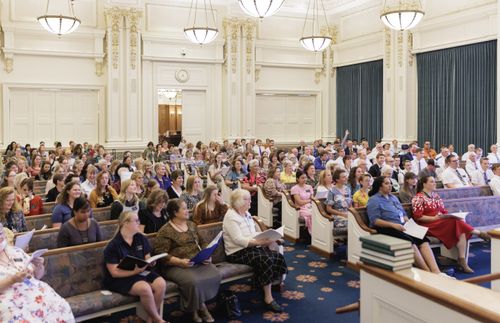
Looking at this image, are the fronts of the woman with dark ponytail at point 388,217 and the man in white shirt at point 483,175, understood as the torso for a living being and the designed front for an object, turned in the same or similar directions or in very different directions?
same or similar directions

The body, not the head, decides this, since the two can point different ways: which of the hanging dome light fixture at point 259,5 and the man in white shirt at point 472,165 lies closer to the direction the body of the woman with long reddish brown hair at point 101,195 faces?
the man in white shirt

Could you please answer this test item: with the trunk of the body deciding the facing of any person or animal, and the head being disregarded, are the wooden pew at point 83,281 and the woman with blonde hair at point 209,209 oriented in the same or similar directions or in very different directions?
same or similar directions

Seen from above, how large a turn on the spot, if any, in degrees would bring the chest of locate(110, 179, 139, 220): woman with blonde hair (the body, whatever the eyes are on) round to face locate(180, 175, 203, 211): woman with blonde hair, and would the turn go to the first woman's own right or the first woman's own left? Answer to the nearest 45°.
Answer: approximately 90° to the first woman's own left

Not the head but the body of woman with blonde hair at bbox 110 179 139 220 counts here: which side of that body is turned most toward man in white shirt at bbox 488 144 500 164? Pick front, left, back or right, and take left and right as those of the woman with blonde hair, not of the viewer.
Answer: left

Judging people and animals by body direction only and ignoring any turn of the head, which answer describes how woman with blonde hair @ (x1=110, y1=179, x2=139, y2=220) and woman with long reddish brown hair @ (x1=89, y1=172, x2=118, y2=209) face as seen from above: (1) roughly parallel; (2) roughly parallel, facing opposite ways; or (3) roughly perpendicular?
roughly parallel

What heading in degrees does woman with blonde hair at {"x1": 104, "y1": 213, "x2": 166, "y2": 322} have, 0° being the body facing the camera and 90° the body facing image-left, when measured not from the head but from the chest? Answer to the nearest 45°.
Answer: approximately 315°

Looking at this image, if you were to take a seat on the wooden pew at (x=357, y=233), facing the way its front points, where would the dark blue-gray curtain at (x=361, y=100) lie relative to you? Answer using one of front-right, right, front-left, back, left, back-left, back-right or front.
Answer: back-left

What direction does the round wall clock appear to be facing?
toward the camera

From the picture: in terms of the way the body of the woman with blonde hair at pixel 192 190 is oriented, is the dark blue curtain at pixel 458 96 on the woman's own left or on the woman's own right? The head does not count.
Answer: on the woman's own left

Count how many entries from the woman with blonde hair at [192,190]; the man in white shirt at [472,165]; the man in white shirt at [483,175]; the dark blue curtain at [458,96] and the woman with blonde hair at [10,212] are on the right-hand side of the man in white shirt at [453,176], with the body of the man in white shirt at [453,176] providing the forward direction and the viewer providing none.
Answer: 2

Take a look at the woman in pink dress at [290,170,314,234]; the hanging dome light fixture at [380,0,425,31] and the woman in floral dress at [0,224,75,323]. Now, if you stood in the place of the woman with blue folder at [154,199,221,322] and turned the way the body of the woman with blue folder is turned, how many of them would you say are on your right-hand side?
1

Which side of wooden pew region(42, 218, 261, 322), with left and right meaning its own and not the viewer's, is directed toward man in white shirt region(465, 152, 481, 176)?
left

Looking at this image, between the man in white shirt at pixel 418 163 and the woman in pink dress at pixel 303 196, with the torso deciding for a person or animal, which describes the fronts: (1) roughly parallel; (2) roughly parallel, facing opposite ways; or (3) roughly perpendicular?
roughly parallel

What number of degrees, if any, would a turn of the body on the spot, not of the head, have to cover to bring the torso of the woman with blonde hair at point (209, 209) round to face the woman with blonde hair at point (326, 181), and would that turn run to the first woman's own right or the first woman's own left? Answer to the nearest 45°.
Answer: approximately 90° to the first woman's own left

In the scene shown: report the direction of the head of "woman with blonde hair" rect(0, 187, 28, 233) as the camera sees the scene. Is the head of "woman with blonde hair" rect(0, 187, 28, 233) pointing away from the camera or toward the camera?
toward the camera

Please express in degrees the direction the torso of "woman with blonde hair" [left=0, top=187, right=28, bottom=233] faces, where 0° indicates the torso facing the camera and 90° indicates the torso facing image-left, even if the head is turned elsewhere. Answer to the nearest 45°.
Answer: approximately 315°
